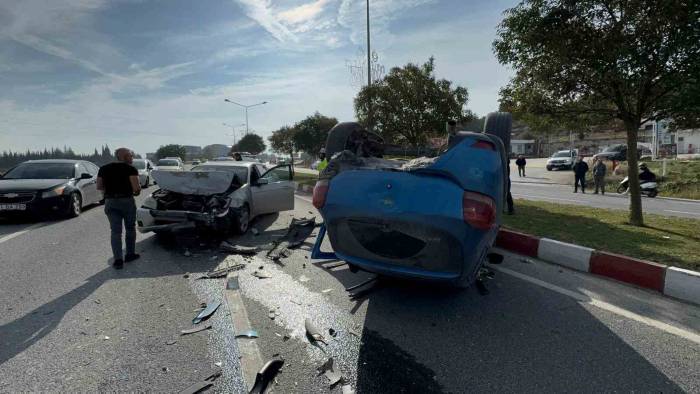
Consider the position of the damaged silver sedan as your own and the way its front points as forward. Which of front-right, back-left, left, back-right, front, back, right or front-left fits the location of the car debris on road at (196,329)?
front-left

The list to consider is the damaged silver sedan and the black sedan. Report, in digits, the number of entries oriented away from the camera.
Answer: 0

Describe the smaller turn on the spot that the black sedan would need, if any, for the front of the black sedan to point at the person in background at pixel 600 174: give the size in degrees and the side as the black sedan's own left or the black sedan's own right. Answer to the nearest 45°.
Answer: approximately 135° to the black sedan's own left

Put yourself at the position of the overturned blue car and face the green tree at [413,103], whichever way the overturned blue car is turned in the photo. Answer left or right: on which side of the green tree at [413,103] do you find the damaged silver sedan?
left

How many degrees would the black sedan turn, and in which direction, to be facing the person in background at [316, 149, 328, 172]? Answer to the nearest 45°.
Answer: approximately 90° to its left

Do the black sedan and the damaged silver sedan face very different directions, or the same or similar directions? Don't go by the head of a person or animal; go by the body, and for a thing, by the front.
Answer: same or similar directions

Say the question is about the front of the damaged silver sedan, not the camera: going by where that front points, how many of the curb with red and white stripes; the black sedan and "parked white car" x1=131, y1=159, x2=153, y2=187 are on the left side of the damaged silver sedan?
1

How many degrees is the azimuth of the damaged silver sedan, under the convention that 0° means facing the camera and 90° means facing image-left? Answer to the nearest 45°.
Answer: approximately 45°

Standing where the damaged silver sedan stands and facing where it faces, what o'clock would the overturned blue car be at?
The overturned blue car is roughly at 10 o'clock from the damaged silver sedan.

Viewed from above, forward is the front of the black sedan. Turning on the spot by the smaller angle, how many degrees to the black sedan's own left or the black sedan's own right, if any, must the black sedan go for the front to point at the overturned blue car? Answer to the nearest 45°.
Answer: approximately 45° to the black sedan's own left

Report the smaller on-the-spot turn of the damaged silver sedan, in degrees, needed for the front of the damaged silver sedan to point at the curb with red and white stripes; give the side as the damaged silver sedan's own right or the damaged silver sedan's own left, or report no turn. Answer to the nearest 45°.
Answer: approximately 90° to the damaged silver sedan's own left

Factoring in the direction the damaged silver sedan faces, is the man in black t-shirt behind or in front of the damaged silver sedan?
in front
